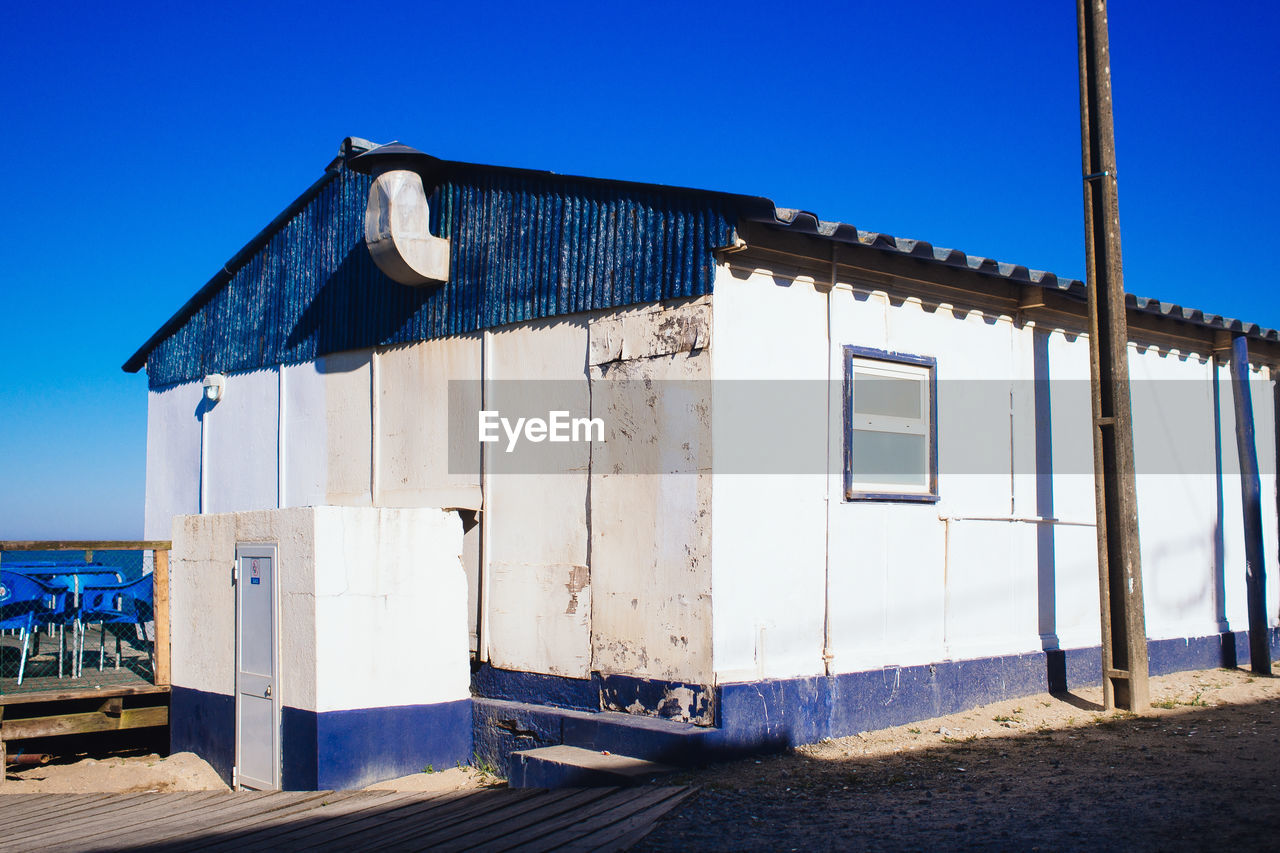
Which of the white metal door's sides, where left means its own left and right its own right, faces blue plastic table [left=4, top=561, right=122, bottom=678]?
right

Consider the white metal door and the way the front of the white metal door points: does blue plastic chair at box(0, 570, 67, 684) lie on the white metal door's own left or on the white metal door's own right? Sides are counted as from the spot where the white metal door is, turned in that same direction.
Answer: on the white metal door's own right

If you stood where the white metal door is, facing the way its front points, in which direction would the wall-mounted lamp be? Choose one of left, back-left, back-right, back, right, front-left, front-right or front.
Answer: back-right

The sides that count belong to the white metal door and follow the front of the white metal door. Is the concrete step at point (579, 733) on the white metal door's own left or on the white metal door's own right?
on the white metal door's own left

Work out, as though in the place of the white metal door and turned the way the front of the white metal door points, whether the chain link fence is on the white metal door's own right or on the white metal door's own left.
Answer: on the white metal door's own right

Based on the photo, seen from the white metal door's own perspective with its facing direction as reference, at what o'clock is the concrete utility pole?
The concrete utility pole is roughly at 8 o'clock from the white metal door.

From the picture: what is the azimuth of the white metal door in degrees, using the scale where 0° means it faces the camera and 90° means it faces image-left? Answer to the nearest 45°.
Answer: approximately 45°

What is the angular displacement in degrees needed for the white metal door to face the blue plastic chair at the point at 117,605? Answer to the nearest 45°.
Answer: approximately 90° to its right
